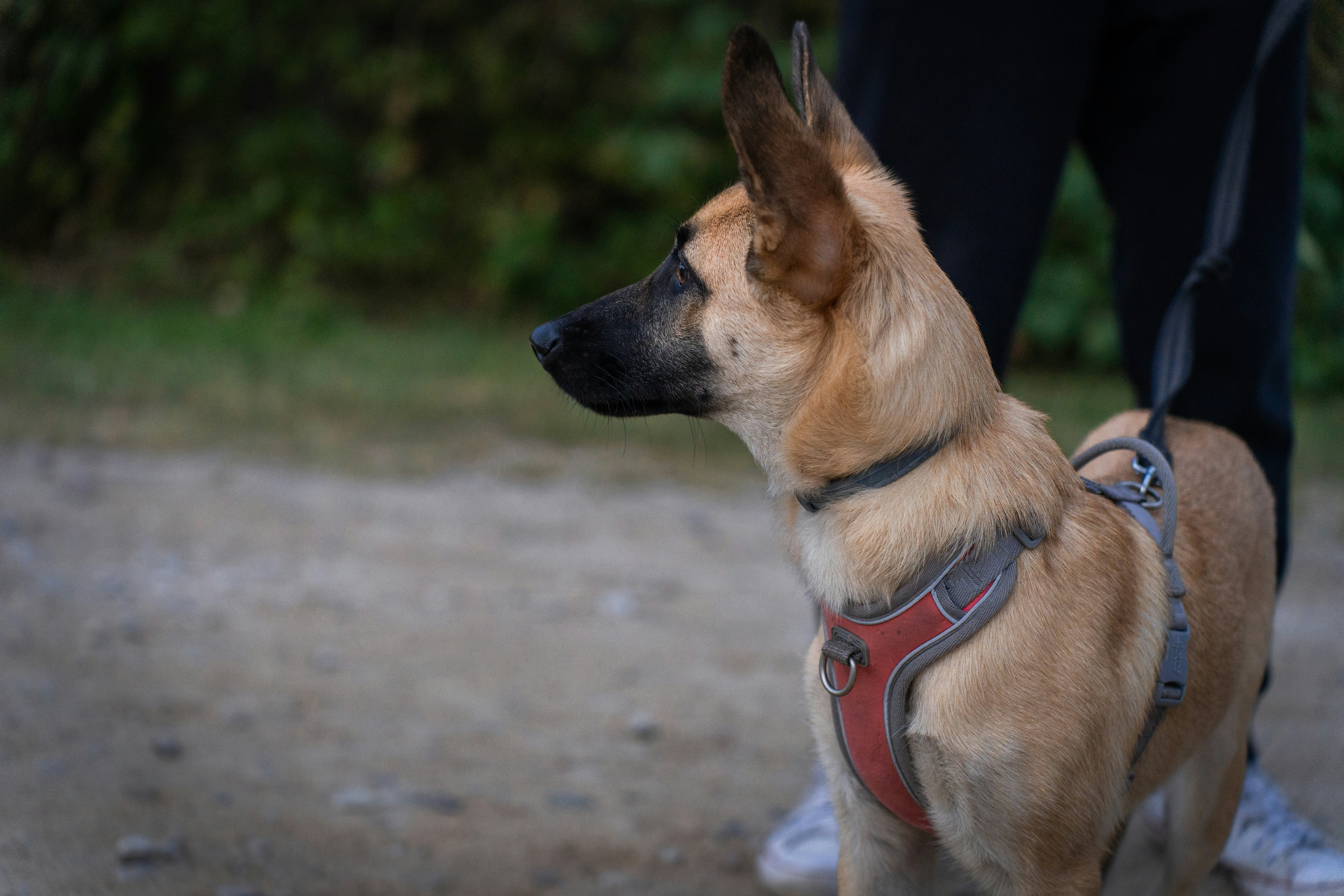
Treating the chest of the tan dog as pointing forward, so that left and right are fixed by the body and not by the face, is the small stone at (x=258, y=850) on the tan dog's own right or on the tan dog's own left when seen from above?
on the tan dog's own right

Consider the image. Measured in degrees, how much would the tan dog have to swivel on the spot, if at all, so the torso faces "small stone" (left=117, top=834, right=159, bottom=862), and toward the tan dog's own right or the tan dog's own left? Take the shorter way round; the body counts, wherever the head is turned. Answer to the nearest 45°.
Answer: approximately 45° to the tan dog's own right

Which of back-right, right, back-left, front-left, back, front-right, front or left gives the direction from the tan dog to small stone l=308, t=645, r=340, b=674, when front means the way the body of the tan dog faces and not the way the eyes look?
right

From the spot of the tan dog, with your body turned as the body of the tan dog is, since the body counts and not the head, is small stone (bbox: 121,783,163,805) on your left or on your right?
on your right

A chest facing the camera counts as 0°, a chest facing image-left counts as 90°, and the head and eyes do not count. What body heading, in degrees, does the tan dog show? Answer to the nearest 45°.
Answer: approximately 45°
